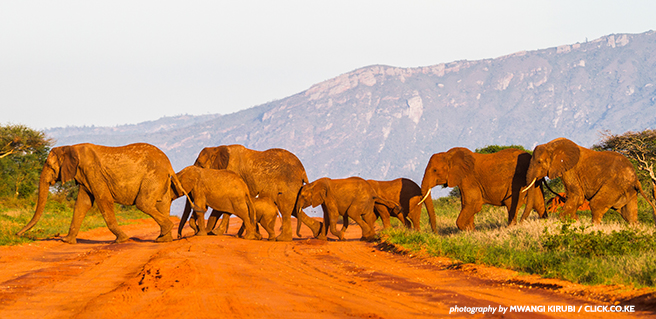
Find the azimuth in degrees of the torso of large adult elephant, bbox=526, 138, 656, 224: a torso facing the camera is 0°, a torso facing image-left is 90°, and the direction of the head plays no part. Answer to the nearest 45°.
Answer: approximately 90°

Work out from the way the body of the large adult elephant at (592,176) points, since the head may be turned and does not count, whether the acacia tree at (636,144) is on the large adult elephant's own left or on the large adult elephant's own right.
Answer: on the large adult elephant's own right

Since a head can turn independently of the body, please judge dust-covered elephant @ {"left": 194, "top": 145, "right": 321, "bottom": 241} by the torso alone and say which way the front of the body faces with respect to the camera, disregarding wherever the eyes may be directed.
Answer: to the viewer's left

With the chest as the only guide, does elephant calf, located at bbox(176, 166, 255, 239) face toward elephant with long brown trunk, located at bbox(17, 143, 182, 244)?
yes

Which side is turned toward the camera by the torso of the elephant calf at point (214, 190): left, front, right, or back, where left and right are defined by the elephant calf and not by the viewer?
left

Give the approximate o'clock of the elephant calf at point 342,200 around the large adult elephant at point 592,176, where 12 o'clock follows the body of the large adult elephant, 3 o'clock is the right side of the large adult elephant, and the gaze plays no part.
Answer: The elephant calf is roughly at 12 o'clock from the large adult elephant.

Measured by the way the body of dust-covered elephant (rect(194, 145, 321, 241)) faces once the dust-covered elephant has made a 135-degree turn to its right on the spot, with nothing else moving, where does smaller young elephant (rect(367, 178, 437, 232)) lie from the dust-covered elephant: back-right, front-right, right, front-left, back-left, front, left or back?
front-right

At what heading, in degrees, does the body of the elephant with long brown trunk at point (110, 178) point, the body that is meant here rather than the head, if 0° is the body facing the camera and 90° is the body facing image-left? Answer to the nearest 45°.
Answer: approximately 90°

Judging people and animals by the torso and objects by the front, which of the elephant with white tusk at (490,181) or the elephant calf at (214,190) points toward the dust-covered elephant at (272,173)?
the elephant with white tusk

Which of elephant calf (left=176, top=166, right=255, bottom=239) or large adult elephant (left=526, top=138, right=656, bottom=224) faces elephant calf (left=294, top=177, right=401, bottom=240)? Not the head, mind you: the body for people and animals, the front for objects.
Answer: the large adult elephant

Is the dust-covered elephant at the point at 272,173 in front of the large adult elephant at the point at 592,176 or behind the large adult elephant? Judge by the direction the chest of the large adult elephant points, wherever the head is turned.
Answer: in front

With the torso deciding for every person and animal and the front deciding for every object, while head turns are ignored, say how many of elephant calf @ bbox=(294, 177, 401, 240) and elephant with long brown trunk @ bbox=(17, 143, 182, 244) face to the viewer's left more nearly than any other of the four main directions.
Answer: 2

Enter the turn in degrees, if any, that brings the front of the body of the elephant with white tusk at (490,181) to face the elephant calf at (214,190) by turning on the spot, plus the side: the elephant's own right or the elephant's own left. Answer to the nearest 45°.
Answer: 0° — it already faces it
